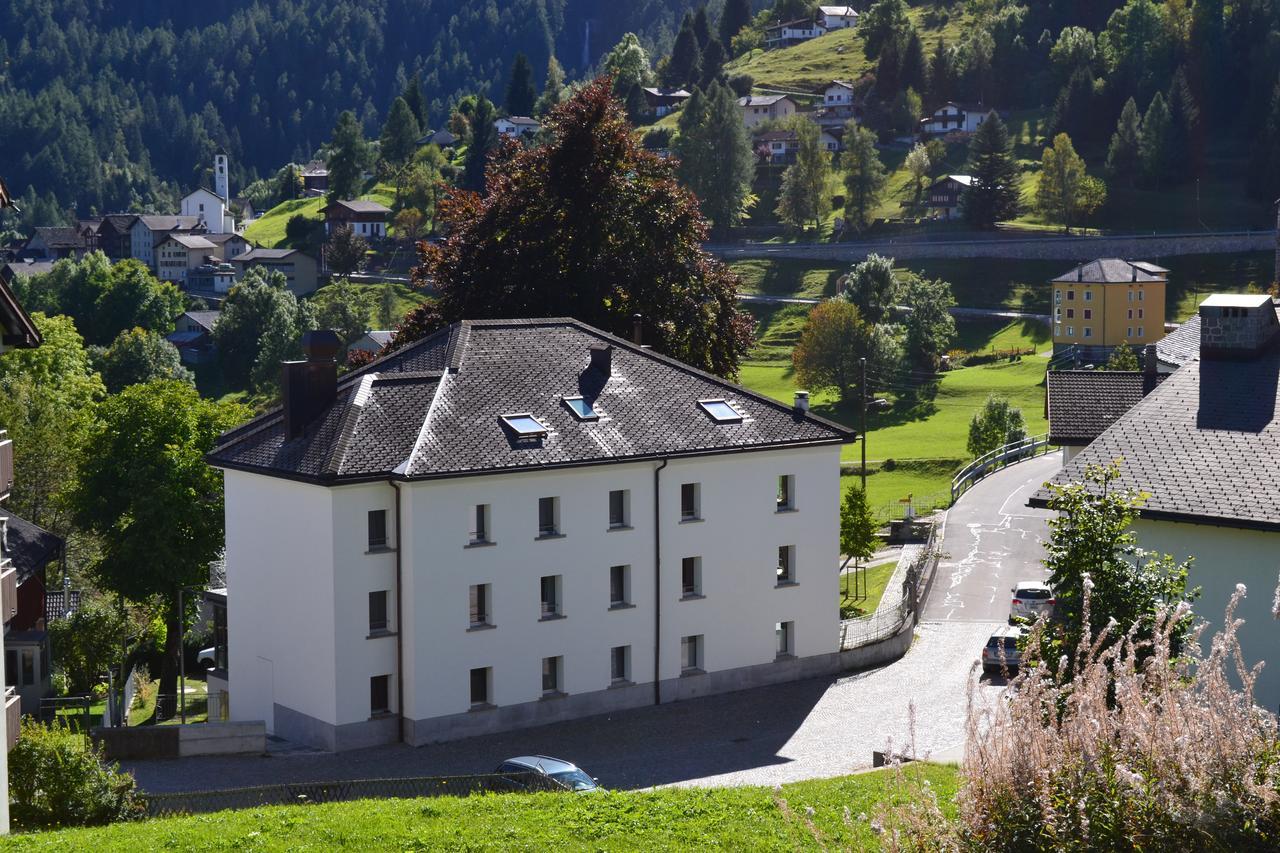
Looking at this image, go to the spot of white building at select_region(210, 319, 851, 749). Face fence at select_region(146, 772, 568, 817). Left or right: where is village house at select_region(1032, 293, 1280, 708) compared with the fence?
left
